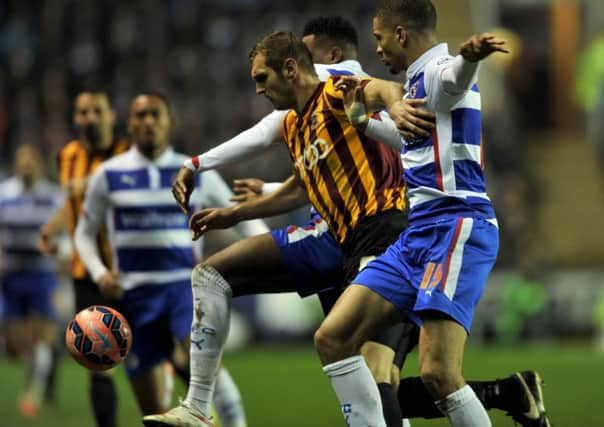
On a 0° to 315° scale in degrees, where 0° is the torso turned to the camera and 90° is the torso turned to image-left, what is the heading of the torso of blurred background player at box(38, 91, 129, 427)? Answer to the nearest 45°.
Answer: approximately 0°

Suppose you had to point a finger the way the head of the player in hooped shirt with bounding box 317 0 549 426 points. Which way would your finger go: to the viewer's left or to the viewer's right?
to the viewer's left

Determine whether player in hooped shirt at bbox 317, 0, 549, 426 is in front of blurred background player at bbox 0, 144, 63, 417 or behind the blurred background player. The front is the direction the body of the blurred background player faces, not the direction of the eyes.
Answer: in front

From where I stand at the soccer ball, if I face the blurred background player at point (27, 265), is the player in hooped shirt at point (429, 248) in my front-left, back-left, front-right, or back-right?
back-right

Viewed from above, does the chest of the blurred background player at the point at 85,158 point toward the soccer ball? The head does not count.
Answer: yes

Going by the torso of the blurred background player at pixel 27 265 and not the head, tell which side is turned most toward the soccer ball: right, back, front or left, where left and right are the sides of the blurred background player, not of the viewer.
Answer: front

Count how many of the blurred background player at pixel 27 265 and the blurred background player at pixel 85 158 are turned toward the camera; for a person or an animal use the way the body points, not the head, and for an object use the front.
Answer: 2

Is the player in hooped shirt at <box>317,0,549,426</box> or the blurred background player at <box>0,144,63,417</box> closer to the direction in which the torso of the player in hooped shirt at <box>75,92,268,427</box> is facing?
the player in hooped shirt
